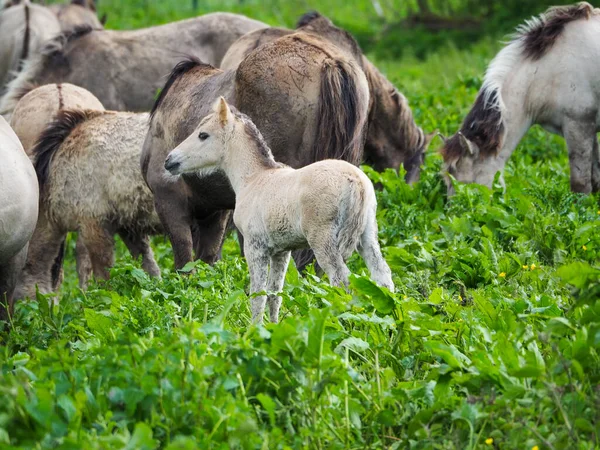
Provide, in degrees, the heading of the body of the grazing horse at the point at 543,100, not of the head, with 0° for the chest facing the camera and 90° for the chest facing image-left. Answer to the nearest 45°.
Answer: approximately 90°

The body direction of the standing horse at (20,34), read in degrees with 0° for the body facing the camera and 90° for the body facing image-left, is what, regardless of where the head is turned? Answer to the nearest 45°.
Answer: approximately 180°

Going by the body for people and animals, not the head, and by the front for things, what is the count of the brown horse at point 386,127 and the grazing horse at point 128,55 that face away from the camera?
0

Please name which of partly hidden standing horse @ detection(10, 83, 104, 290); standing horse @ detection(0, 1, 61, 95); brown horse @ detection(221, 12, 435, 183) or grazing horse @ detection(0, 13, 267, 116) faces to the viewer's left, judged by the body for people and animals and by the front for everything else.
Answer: grazing horse @ detection(0, 13, 267, 116)

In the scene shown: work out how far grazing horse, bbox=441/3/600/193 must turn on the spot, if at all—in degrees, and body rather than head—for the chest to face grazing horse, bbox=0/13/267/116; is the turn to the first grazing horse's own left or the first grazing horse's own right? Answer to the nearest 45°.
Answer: approximately 45° to the first grazing horse's own right

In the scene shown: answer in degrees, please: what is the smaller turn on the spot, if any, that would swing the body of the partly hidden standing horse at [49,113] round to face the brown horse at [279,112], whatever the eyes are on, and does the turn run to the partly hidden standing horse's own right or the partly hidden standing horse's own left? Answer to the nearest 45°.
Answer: approximately 135° to the partly hidden standing horse's own right

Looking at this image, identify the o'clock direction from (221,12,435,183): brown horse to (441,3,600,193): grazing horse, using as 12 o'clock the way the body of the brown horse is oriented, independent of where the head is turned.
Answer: The grazing horse is roughly at 1 o'clock from the brown horse.

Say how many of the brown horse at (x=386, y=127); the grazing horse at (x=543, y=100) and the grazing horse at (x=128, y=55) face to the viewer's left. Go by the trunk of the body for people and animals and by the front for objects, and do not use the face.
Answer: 2

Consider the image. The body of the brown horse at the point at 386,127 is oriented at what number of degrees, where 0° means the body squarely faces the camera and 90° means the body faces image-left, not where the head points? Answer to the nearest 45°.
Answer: approximately 270°

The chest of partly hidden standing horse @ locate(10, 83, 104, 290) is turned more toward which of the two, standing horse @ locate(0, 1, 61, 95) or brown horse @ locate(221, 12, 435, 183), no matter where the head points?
the standing horse

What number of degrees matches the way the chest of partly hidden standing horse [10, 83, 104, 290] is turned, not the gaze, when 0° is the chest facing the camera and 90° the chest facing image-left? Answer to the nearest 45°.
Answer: approximately 180°

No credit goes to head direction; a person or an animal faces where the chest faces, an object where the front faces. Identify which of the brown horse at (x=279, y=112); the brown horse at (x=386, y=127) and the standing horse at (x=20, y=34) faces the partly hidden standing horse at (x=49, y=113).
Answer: the brown horse at (x=279, y=112)

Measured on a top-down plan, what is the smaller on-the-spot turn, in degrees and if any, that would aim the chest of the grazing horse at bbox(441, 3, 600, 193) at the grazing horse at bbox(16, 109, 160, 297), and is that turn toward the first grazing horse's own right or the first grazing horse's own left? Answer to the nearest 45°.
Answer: approximately 45° to the first grazing horse's own left

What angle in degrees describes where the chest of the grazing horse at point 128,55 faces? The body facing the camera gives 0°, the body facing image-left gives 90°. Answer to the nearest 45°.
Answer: approximately 90°
